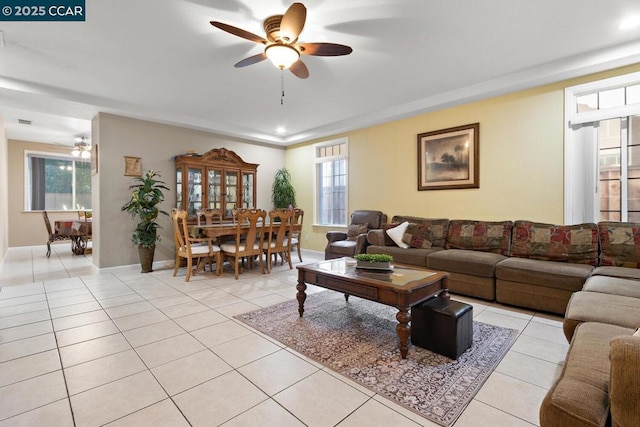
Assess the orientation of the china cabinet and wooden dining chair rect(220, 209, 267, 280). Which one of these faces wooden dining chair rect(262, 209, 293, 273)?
the china cabinet

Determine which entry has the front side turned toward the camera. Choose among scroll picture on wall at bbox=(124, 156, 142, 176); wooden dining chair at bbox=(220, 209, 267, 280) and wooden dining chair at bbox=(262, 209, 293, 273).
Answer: the scroll picture on wall

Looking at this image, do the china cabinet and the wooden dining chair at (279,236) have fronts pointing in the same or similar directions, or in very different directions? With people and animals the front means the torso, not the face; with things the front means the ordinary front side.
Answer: very different directions

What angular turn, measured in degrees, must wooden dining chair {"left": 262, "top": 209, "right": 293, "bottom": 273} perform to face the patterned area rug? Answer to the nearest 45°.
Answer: approximately 135° to its left

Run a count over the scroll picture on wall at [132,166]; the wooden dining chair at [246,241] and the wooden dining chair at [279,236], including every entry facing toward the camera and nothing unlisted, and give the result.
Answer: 1

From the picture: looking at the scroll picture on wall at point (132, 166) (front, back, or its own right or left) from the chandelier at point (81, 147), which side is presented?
back

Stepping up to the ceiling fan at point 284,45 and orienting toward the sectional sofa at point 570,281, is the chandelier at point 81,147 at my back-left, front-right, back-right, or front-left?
back-left

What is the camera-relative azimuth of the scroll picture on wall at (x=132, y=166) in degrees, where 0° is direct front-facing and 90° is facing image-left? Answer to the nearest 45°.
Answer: approximately 0°

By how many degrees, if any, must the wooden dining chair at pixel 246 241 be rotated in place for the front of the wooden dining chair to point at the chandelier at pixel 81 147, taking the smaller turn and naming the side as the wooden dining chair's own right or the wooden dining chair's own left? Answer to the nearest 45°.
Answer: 0° — it already faces it

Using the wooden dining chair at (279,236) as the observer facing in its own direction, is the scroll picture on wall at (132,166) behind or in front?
in front

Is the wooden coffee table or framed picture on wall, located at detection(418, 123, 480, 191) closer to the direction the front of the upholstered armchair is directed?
the wooden coffee table

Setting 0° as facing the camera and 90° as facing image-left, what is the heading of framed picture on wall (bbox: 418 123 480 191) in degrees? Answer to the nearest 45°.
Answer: approximately 45°

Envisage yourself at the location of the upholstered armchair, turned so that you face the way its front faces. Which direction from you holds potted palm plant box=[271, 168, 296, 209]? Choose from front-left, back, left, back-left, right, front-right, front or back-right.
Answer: right

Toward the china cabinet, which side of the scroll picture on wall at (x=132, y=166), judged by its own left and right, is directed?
left

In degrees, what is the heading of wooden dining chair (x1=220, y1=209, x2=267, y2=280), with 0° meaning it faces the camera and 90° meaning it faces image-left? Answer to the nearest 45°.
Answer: approximately 135°

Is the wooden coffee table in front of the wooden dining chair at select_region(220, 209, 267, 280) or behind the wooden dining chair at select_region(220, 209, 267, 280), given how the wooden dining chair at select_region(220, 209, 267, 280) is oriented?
behind

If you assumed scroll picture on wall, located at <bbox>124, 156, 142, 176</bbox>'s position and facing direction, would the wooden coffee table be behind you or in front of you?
in front

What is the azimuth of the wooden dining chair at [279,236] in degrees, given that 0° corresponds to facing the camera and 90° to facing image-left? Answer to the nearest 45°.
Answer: approximately 135°

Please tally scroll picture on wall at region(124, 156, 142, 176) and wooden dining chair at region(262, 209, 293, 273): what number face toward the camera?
1

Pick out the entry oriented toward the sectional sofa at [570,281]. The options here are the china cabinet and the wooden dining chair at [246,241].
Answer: the china cabinet

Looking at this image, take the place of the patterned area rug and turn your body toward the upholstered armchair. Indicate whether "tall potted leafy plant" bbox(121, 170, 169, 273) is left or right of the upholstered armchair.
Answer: left
